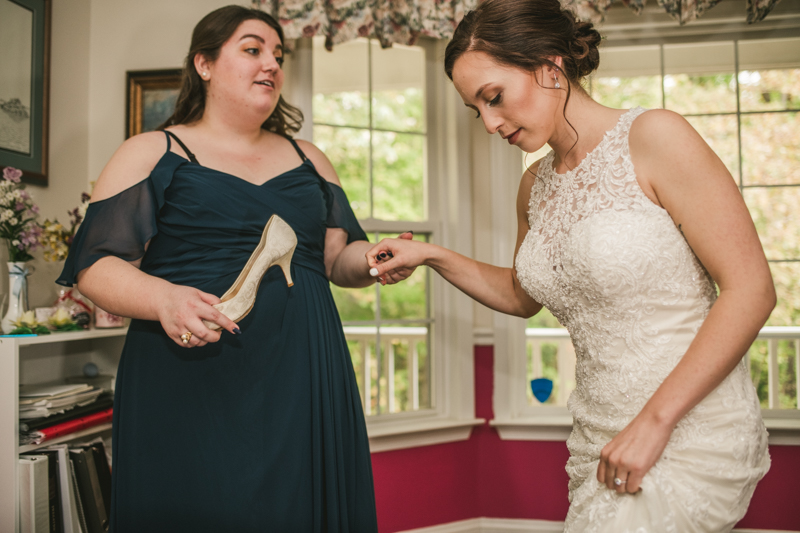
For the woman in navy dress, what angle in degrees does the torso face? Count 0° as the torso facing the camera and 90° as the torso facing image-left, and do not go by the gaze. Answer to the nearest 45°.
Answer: approximately 315°

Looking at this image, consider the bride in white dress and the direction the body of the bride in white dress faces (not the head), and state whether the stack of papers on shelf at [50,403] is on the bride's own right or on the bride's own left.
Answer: on the bride's own right

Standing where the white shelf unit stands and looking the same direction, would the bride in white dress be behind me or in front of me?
in front

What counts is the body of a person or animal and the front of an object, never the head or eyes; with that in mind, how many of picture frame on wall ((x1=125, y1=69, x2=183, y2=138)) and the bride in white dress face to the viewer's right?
0

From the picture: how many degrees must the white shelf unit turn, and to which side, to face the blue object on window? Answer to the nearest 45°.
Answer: approximately 45° to its left

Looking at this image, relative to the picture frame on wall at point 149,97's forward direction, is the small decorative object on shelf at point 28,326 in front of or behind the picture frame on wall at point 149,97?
in front

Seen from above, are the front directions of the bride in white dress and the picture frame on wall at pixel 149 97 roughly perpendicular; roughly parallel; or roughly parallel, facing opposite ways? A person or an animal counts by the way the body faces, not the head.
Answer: roughly perpendicular

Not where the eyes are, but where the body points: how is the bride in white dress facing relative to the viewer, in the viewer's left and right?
facing the viewer and to the left of the viewer

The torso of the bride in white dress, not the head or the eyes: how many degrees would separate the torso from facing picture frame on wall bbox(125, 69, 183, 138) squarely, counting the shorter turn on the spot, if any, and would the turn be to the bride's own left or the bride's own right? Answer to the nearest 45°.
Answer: approximately 90° to the bride's own right

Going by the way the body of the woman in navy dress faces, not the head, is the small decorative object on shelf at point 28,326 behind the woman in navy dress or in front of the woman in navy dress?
behind

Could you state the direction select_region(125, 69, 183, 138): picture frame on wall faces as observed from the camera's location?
facing the viewer

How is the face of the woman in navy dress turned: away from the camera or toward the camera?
toward the camera

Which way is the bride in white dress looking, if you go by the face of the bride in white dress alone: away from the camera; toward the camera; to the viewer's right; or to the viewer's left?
to the viewer's left

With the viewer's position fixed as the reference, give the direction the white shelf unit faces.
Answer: facing the viewer and to the right of the viewer
